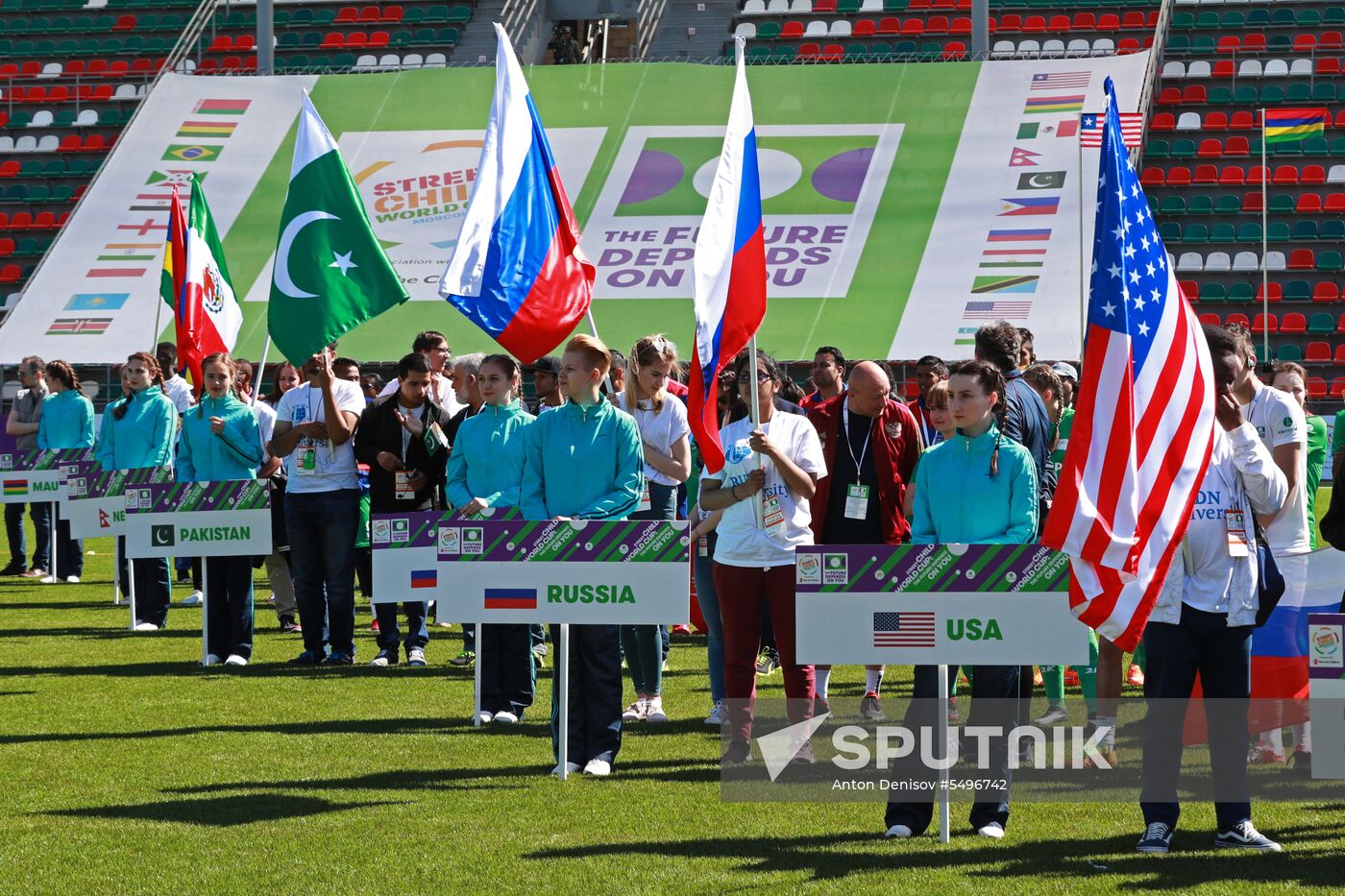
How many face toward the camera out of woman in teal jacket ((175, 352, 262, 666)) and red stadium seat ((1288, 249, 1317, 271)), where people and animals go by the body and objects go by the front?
2

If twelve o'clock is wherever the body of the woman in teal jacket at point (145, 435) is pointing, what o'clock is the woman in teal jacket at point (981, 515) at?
the woman in teal jacket at point (981, 515) is roughly at 10 o'clock from the woman in teal jacket at point (145, 435).

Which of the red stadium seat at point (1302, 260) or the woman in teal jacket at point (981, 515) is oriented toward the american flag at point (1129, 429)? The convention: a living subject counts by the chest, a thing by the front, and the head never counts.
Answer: the red stadium seat

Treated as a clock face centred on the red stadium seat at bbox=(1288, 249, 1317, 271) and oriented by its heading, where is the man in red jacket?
The man in red jacket is roughly at 12 o'clock from the red stadium seat.

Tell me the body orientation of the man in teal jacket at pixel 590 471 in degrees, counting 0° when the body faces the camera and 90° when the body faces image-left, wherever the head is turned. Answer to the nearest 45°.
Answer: approximately 0°

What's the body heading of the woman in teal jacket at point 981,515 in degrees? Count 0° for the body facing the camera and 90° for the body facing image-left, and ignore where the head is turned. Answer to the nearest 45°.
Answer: approximately 45°

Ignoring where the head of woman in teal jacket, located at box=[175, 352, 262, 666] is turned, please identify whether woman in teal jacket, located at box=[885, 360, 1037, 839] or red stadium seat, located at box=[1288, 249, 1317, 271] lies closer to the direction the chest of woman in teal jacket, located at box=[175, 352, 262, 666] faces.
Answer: the woman in teal jacket

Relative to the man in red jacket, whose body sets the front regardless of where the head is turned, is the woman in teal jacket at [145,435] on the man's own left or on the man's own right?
on the man's own right
